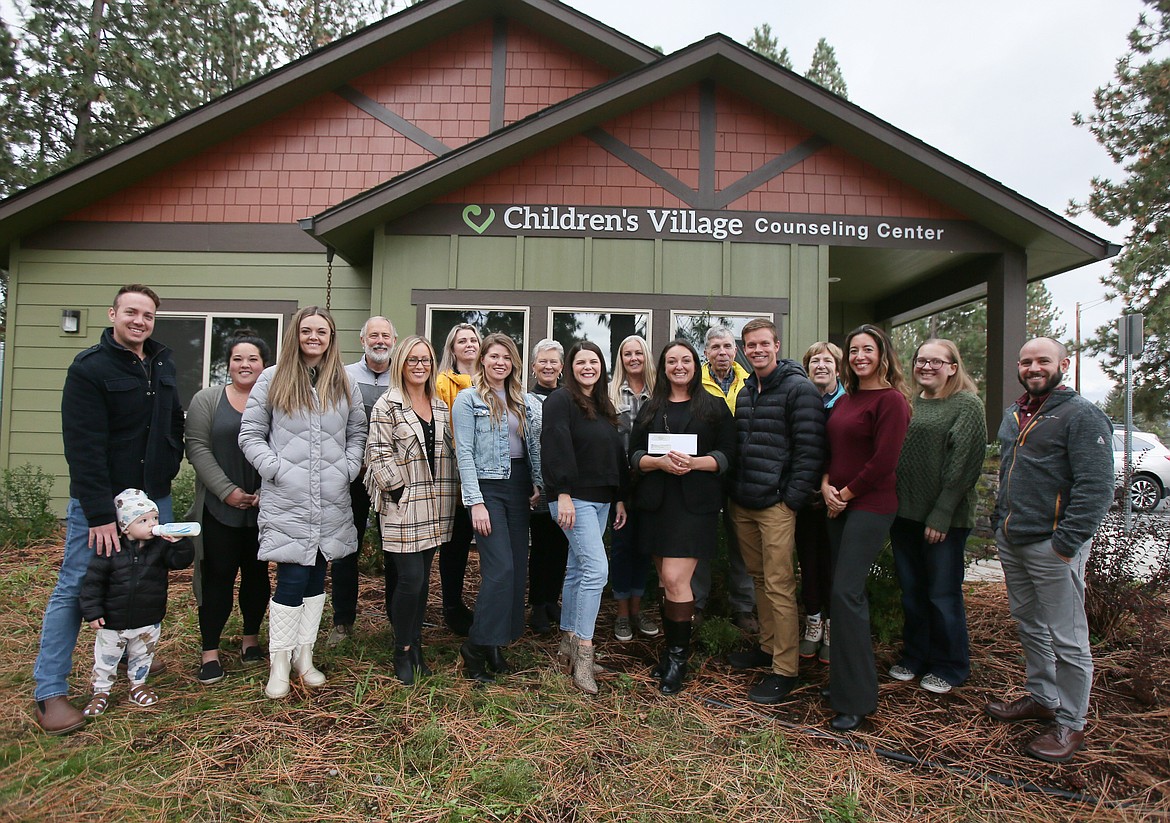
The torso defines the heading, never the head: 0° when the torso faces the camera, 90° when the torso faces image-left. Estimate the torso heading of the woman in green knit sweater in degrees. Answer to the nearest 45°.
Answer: approximately 45°

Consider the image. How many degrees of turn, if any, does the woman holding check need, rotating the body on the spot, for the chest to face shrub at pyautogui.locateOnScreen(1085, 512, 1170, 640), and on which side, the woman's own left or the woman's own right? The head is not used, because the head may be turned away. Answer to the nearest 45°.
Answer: approximately 135° to the woman's own left

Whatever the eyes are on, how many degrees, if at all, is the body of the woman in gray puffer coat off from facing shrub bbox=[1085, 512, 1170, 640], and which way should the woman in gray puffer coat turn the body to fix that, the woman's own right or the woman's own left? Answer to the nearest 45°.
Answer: approximately 90° to the woman's own left

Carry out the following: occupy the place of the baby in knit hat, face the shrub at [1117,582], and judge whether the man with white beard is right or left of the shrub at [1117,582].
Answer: left

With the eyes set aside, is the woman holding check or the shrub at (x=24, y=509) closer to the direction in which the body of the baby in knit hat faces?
the woman holding check

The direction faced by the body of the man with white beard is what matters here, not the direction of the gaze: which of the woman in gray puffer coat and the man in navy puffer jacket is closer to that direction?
the woman in gray puffer coat

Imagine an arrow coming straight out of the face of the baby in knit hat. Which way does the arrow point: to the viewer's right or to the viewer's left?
to the viewer's right

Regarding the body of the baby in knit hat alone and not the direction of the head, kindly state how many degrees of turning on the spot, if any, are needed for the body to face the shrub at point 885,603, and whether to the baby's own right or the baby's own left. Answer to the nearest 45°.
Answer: approximately 90° to the baby's own left

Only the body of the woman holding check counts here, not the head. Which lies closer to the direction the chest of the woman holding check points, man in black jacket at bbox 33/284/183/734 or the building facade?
the man in black jacket
